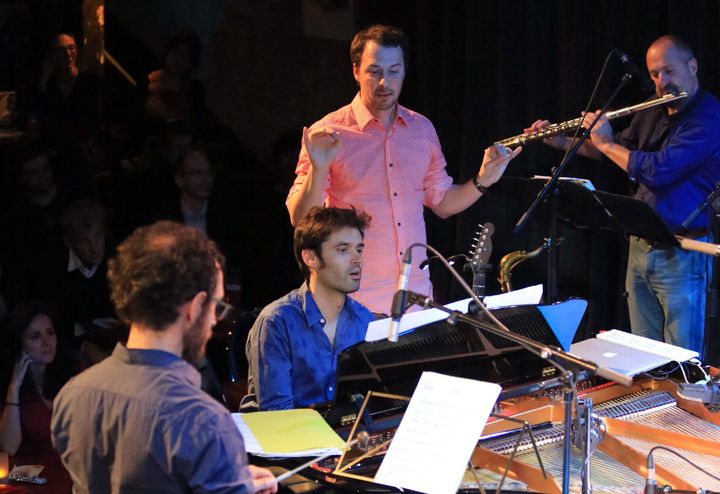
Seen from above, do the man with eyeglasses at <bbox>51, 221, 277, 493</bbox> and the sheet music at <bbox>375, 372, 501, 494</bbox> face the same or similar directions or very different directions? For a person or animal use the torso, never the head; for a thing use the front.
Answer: very different directions

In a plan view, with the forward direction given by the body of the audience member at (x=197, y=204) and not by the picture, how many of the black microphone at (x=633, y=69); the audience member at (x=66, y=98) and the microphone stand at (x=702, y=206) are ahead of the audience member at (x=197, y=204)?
2

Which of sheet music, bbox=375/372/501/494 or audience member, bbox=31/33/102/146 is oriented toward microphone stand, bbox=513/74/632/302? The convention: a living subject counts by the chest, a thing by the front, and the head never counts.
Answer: the audience member

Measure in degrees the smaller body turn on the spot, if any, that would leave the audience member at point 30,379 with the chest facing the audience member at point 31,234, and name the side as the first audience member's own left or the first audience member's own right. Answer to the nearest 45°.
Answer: approximately 135° to the first audience member's own left

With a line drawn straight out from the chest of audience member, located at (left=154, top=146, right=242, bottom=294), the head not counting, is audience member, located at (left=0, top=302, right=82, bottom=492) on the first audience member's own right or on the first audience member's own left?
on the first audience member's own right

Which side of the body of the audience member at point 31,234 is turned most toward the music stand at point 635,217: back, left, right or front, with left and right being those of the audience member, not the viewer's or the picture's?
front

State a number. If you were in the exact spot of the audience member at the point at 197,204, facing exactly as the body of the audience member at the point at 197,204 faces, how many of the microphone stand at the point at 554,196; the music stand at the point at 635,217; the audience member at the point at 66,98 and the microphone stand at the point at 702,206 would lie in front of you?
3

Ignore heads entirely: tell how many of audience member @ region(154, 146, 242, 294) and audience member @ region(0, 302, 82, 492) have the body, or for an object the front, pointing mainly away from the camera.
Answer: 0

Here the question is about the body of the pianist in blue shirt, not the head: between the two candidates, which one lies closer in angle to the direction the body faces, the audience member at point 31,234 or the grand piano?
the grand piano

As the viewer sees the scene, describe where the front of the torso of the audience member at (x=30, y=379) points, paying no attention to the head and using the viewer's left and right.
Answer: facing the viewer and to the right of the viewer

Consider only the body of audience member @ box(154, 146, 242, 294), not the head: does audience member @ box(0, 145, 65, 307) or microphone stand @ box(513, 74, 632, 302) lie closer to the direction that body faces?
the microphone stand

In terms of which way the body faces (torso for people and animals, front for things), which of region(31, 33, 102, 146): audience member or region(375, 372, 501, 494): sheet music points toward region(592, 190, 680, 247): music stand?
the audience member

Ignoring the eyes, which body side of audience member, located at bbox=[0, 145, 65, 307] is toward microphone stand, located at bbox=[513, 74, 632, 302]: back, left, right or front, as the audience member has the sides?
front

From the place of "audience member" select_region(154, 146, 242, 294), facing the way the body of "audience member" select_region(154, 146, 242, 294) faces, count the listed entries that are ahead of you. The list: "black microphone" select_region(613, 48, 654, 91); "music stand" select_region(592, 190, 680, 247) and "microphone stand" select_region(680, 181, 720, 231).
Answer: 3
